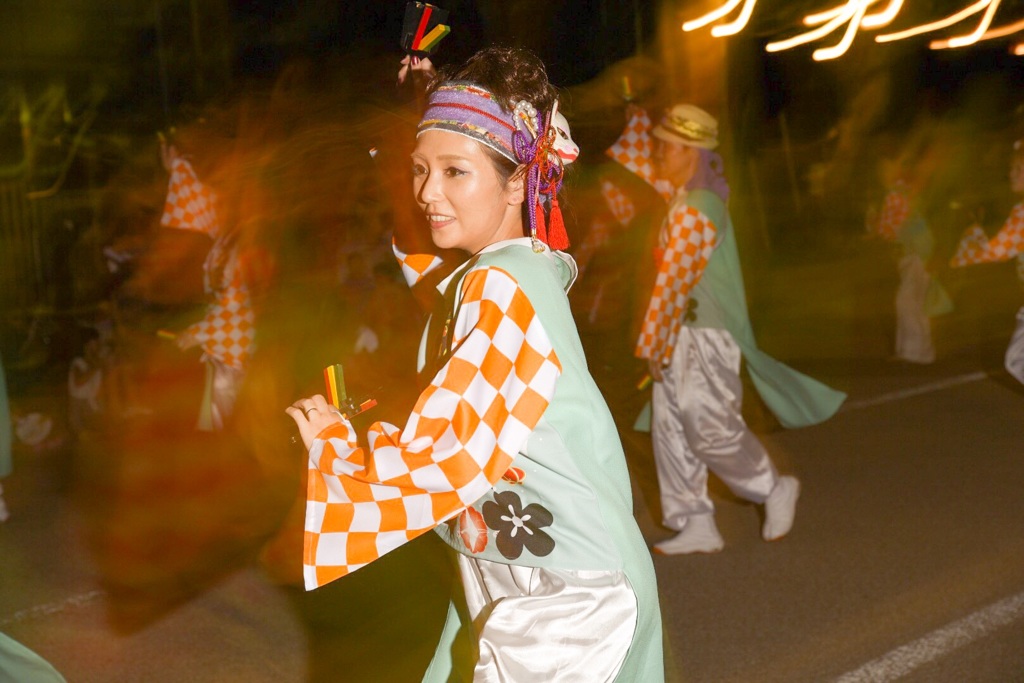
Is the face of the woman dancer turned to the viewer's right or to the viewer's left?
to the viewer's left

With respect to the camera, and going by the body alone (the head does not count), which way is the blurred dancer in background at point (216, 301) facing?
to the viewer's left

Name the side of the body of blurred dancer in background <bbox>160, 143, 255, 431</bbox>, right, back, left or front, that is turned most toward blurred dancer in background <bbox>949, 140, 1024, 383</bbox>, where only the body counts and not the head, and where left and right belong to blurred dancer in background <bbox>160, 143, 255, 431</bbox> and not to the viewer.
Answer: back

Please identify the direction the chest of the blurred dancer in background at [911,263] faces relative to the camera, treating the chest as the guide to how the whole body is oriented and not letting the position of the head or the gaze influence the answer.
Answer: to the viewer's left

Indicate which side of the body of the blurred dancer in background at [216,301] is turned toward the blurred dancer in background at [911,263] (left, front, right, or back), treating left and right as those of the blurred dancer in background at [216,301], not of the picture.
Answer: back

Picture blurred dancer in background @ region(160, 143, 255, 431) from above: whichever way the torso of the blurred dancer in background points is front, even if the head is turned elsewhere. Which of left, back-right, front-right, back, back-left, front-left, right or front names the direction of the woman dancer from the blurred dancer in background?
left

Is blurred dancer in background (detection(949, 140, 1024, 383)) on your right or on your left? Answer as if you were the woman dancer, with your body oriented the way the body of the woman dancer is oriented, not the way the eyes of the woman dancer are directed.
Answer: on your right

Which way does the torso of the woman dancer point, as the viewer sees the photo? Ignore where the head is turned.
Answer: to the viewer's left

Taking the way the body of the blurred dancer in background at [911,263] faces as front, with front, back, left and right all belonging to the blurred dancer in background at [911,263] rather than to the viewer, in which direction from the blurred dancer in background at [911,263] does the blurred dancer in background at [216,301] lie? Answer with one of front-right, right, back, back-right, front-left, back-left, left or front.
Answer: front-left

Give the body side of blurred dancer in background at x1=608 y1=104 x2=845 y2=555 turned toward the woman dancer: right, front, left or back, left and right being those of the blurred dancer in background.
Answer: left

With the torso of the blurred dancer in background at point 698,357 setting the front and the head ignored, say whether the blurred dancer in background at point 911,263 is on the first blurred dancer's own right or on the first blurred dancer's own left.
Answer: on the first blurred dancer's own right

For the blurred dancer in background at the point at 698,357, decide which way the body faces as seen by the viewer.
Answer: to the viewer's left

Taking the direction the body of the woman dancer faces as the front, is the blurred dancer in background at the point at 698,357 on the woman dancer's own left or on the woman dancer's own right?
on the woman dancer's own right
